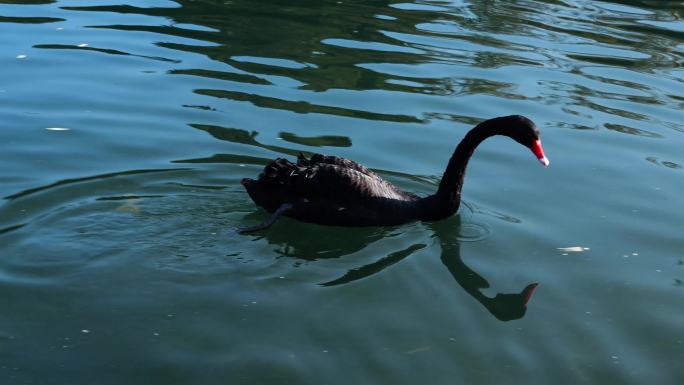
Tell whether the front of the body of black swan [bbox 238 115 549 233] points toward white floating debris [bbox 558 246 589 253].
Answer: yes

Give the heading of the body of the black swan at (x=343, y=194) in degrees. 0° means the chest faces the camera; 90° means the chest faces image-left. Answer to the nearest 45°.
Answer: approximately 270°
